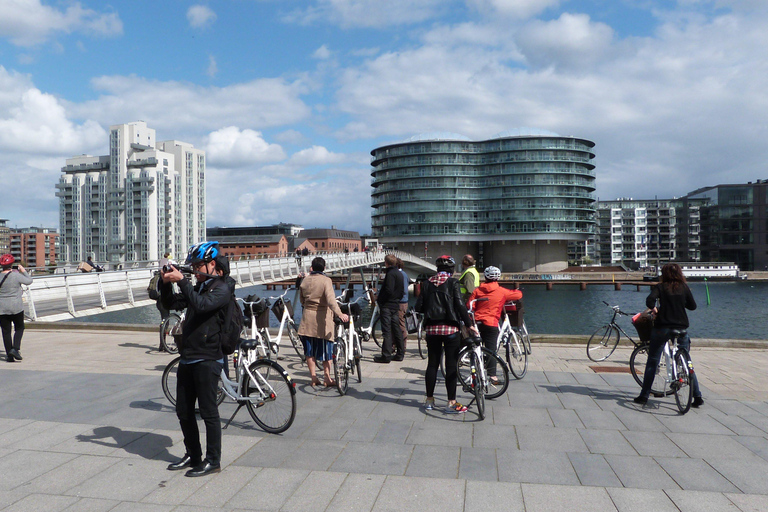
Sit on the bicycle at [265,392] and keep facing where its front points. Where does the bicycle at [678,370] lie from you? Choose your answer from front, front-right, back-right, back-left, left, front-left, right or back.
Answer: back-right

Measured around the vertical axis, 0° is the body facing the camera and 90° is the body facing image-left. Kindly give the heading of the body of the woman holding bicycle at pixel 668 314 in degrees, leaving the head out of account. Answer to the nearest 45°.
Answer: approximately 180°

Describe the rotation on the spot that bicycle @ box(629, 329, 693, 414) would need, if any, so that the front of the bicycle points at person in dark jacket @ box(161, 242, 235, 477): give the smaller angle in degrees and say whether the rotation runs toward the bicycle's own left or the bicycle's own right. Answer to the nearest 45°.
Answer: approximately 90° to the bicycle's own left

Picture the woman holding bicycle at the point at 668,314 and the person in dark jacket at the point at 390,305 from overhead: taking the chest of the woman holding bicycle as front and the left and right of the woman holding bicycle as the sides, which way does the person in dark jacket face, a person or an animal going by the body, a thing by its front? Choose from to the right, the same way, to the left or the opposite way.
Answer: to the left

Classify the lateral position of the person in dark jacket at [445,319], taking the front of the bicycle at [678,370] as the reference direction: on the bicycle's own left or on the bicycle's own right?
on the bicycle's own left

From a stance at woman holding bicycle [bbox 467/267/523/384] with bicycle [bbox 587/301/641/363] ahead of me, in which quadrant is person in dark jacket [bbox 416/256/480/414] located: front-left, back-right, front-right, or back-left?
back-right

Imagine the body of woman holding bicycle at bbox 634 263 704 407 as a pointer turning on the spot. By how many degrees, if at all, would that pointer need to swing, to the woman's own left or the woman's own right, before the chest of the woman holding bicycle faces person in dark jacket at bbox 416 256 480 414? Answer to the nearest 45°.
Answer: approximately 135° to the woman's own left

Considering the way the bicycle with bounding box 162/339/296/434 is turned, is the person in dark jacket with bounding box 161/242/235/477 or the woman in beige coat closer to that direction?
the woman in beige coat

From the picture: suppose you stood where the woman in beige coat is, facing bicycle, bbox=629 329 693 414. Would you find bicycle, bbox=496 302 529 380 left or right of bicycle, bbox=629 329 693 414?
left

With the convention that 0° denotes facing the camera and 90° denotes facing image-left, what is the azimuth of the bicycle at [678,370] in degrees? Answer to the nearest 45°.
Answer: approximately 135°
